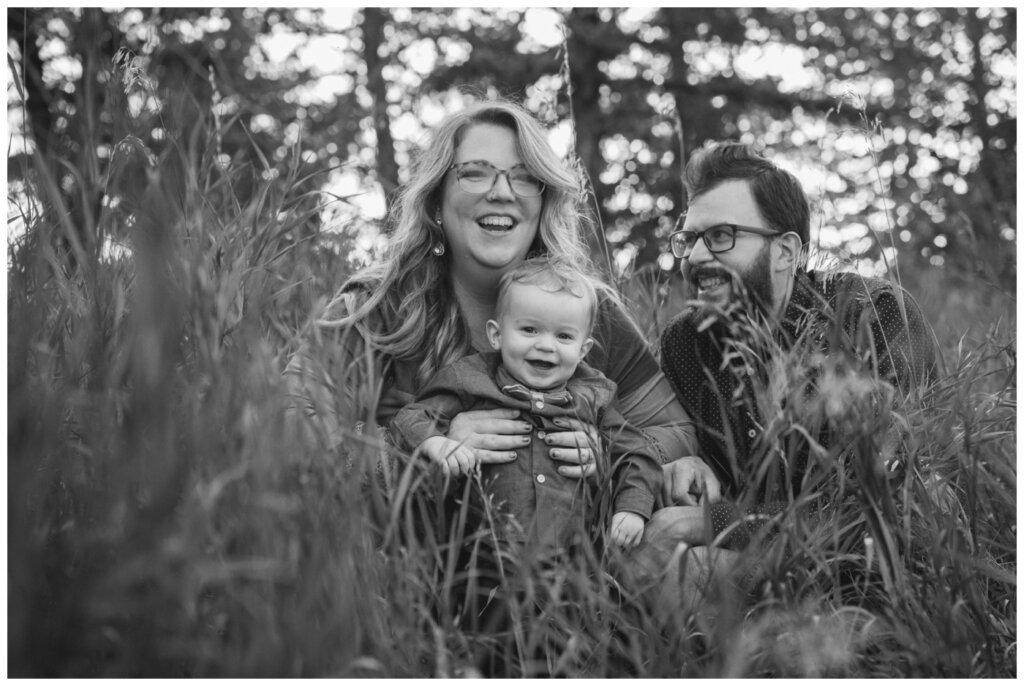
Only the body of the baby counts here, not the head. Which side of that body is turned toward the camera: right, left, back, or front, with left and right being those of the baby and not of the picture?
front

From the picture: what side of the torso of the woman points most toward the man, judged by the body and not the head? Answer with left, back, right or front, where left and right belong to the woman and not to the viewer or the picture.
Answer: left

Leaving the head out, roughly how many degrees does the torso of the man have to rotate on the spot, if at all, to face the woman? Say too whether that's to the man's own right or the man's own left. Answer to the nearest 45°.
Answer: approximately 45° to the man's own right

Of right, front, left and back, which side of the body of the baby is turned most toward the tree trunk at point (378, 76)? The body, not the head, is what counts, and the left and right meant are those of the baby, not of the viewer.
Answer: back

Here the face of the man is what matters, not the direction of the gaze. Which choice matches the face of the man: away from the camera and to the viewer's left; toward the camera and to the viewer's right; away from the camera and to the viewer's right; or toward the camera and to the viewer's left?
toward the camera and to the viewer's left

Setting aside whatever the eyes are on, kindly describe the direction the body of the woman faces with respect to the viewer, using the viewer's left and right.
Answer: facing the viewer
